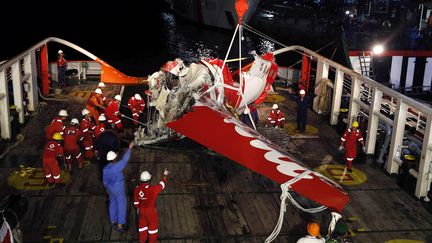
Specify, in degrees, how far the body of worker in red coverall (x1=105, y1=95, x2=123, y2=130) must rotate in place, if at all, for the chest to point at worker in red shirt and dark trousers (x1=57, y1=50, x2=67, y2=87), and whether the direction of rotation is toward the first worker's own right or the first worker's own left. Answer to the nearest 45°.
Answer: approximately 90° to the first worker's own left

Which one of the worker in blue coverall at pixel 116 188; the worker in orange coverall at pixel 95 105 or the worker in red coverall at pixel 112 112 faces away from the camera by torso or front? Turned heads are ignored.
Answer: the worker in blue coverall

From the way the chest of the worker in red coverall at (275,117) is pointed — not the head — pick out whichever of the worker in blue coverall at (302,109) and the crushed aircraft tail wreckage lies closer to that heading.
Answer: the crushed aircraft tail wreckage

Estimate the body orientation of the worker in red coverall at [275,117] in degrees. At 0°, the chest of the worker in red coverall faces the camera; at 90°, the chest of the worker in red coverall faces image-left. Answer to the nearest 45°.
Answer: approximately 0°

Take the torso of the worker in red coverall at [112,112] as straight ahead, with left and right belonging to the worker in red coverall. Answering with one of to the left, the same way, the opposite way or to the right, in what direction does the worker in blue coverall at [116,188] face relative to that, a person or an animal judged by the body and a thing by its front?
to the left

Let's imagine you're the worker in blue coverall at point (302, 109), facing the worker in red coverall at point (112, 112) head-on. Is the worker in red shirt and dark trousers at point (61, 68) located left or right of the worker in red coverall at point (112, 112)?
right

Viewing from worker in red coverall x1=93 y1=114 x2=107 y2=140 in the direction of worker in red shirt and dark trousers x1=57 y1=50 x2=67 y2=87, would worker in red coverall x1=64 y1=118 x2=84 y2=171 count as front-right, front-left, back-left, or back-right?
back-left

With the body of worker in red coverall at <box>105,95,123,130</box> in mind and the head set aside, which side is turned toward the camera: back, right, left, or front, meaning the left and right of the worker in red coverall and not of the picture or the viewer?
right

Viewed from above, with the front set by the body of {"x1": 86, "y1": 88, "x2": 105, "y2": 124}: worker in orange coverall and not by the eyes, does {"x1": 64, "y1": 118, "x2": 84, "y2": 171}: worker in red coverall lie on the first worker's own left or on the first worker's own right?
on the first worker's own right

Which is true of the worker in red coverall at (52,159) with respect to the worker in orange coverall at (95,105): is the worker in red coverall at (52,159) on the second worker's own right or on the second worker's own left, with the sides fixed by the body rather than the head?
on the second worker's own right

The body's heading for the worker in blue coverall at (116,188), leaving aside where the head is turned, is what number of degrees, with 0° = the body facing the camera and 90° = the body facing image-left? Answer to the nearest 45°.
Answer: approximately 180°

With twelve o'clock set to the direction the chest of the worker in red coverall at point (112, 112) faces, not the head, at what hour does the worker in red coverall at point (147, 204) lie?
the worker in red coverall at point (147, 204) is roughly at 3 o'clock from the worker in red coverall at point (112, 112).

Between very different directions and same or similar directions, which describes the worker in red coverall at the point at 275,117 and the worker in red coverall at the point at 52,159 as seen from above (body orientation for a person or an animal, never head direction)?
very different directions
